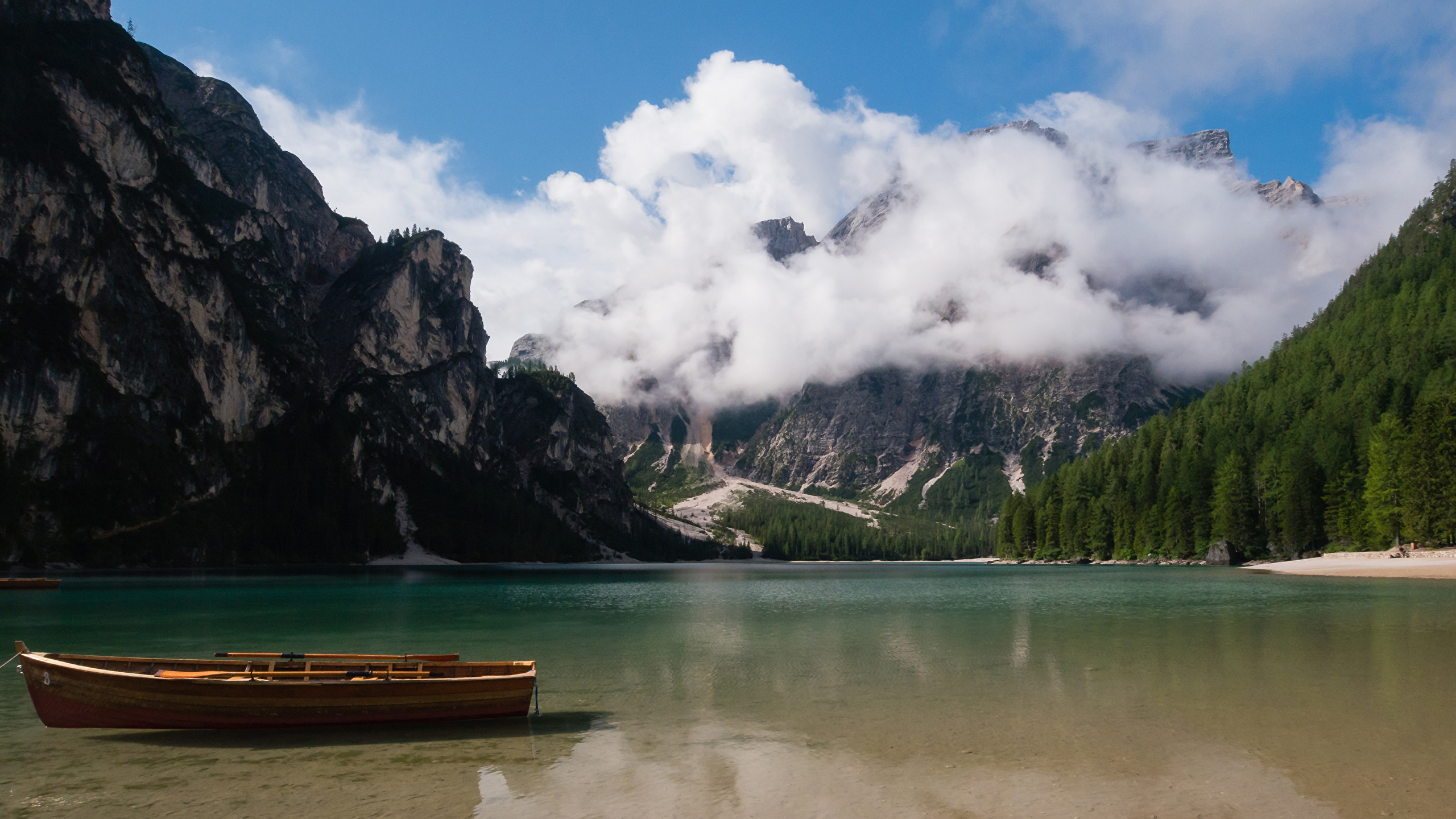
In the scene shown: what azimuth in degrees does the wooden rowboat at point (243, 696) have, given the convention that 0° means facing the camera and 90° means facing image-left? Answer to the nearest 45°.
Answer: approximately 90°
